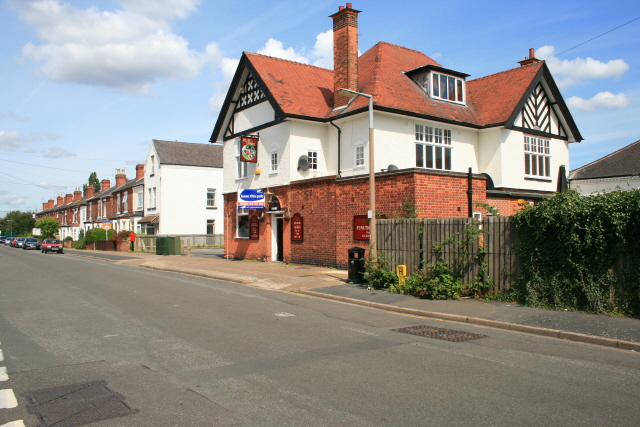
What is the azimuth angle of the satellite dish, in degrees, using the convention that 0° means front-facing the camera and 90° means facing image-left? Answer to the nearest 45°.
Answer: approximately 0°

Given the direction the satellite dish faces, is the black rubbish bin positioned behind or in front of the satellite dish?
in front

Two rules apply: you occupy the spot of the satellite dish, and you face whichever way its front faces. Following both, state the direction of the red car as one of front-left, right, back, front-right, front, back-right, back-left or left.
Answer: back-right

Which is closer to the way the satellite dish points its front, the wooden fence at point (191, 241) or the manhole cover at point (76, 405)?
the manhole cover

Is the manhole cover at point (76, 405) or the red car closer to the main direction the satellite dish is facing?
the manhole cover
